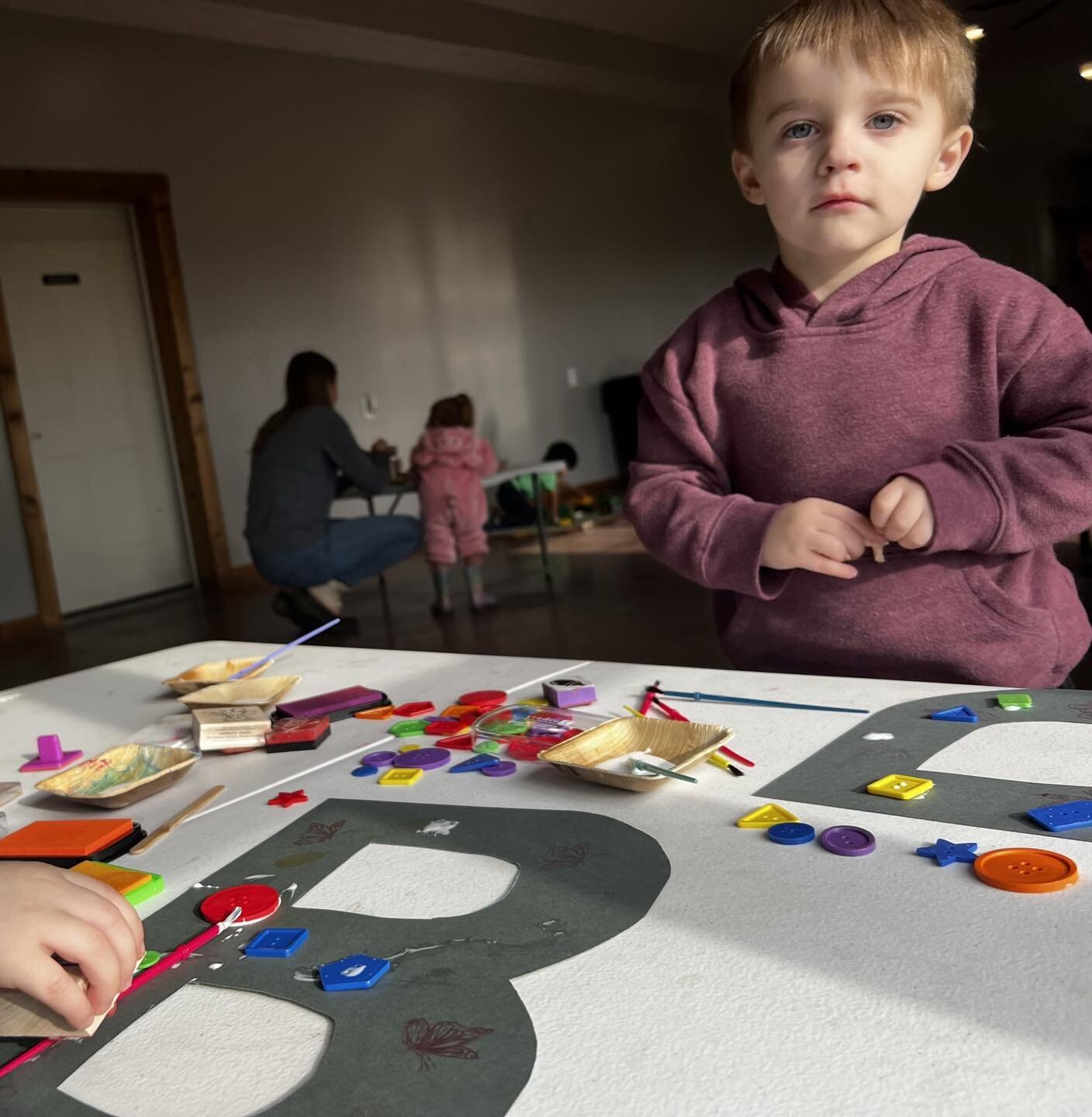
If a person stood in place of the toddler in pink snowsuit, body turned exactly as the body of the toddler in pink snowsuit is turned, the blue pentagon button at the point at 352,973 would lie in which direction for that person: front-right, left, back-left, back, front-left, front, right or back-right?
back

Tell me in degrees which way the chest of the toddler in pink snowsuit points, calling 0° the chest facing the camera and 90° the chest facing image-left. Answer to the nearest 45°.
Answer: approximately 180°

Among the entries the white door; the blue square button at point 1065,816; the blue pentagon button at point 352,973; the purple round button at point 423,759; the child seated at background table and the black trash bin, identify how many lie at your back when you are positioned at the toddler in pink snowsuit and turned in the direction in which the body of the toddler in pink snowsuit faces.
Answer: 3

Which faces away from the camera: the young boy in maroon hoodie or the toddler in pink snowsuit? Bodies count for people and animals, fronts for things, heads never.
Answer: the toddler in pink snowsuit

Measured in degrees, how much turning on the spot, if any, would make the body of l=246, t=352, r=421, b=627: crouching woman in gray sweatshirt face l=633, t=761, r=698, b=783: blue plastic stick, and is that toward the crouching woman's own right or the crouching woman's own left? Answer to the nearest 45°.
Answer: approximately 135° to the crouching woman's own right

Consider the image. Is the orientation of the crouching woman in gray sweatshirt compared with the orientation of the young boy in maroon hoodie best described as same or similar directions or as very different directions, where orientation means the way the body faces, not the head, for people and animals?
very different directions

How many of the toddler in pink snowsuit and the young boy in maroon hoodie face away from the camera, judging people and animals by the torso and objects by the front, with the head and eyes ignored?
1

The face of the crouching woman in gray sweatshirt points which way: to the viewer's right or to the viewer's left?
to the viewer's right

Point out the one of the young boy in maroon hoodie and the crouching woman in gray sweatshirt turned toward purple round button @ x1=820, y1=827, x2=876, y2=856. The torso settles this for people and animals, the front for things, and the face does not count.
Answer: the young boy in maroon hoodie

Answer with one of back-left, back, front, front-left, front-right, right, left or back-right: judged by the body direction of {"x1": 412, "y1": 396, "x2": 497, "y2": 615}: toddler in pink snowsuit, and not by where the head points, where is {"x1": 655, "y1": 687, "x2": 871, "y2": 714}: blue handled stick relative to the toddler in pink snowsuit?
back

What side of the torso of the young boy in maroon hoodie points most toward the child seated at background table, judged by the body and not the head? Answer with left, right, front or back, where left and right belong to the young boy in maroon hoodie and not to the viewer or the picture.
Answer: back

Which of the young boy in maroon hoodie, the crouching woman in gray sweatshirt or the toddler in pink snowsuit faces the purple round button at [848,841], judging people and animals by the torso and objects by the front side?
the young boy in maroon hoodie

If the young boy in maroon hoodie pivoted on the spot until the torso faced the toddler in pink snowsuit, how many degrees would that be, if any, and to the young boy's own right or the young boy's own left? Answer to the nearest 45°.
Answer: approximately 135° to the young boy's own right

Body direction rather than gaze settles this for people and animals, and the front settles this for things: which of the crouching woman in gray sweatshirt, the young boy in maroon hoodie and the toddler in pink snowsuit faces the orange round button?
the young boy in maroon hoodie

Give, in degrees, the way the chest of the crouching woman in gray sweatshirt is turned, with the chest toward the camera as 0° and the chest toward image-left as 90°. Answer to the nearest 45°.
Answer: approximately 225°

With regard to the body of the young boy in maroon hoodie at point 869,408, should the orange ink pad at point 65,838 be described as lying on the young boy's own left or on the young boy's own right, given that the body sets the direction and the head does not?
on the young boy's own right
